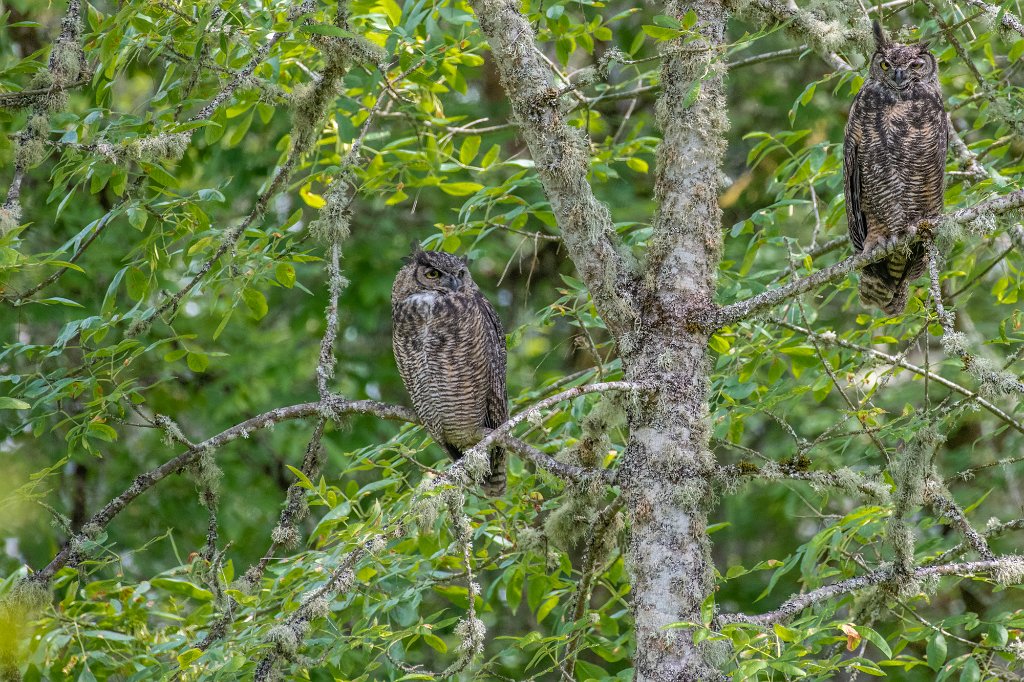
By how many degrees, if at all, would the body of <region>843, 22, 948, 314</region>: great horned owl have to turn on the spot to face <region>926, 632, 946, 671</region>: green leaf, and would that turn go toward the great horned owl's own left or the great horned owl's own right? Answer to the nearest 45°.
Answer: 0° — it already faces it

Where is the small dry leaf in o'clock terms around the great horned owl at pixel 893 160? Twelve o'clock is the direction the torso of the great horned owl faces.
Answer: The small dry leaf is roughly at 12 o'clock from the great horned owl.

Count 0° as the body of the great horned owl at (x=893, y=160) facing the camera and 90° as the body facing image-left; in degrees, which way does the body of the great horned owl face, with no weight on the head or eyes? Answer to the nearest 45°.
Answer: approximately 0°

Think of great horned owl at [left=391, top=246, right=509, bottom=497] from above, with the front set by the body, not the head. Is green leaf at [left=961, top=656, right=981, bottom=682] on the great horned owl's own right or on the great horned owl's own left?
on the great horned owl's own left
